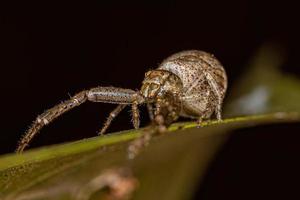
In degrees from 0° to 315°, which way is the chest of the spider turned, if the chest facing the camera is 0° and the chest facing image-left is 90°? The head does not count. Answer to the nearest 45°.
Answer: approximately 45°
